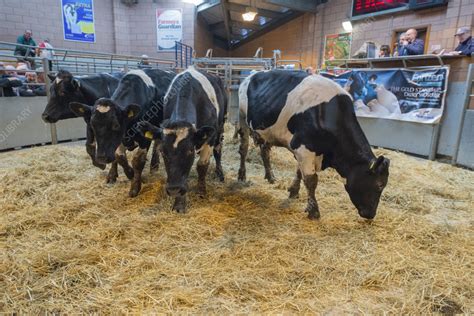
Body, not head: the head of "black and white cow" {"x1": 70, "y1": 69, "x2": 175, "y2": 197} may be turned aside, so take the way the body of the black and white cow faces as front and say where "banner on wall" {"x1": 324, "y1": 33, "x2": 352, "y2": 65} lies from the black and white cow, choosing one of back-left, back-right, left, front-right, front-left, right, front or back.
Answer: back

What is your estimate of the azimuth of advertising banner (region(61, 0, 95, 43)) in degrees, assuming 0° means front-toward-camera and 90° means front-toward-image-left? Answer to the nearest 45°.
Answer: approximately 0°

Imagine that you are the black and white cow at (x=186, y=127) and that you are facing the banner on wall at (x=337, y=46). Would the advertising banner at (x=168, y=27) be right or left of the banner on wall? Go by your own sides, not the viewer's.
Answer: left

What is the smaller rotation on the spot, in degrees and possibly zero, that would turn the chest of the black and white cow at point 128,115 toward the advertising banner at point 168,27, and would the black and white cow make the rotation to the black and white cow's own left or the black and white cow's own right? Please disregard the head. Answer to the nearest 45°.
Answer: approximately 135° to the black and white cow's own right

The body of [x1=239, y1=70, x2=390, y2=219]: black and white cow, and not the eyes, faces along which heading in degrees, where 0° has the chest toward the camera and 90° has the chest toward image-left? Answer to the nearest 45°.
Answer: approximately 315°

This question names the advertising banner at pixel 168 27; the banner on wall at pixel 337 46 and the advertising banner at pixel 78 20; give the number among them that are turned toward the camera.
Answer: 3

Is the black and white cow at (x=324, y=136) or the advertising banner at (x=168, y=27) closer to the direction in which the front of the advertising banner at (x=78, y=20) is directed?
the black and white cow

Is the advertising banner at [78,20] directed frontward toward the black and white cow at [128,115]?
yes

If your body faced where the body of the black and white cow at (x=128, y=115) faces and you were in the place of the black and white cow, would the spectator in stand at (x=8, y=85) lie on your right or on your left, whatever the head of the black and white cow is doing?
on your right

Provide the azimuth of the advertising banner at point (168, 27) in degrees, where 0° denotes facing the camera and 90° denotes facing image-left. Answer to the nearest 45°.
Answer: approximately 0°
